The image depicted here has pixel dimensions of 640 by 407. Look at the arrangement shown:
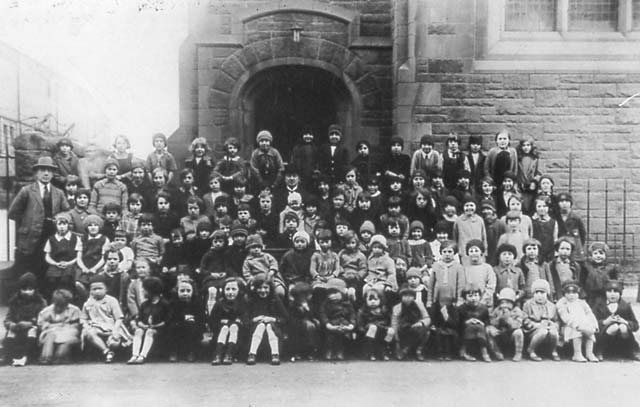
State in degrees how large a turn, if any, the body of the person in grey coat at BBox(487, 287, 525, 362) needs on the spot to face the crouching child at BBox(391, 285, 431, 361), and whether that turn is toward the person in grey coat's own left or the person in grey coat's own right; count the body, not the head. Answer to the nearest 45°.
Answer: approximately 90° to the person in grey coat's own right

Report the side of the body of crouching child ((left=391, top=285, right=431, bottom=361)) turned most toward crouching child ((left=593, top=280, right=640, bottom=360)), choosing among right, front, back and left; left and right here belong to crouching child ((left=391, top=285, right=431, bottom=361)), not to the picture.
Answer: left

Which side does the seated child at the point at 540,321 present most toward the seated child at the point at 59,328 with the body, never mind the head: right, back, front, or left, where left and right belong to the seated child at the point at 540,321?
right

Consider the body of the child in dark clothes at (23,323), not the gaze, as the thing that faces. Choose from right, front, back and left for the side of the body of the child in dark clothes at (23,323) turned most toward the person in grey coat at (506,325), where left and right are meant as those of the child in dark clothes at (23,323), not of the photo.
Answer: left

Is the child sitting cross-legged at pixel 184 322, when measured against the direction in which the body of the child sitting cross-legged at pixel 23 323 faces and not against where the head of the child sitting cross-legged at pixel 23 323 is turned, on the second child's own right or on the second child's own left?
on the second child's own left

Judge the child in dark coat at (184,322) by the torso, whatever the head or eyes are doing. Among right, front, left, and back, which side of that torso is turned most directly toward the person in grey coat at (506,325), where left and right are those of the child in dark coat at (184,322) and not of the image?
left
